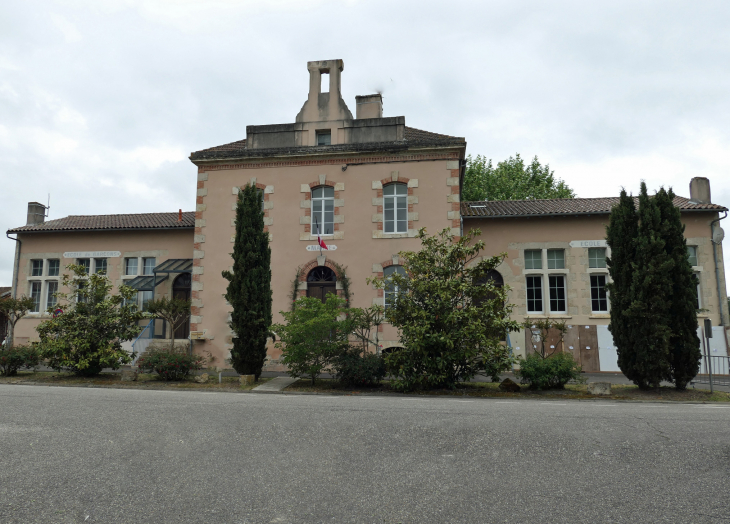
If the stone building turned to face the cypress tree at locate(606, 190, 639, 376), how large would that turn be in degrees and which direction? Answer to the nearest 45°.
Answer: approximately 45° to its left

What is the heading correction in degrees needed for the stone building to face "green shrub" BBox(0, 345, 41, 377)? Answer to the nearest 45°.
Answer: approximately 90° to its right

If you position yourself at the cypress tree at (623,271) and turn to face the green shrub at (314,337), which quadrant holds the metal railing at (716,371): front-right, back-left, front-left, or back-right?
back-right

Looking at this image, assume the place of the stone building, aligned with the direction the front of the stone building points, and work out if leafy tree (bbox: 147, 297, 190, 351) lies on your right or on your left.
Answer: on your right

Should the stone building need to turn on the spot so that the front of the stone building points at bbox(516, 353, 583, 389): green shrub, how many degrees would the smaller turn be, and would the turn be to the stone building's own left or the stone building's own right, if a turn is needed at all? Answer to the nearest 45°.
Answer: approximately 45° to the stone building's own left

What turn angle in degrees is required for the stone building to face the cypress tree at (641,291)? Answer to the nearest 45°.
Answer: approximately 45° to its left

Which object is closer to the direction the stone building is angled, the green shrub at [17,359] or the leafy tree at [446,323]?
the leafy tree

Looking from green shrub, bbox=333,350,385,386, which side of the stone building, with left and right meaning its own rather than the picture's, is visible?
front

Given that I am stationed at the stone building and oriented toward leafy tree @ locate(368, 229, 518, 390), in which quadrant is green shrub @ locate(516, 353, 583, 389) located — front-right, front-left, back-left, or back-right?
front-left

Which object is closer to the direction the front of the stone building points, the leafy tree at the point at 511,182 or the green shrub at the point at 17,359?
the green shrub

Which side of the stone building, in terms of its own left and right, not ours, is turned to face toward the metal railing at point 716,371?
left

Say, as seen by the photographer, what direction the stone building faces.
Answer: facing the viewer

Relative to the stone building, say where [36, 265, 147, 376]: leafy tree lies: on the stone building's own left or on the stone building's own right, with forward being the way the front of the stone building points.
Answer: on the stone building's own right
